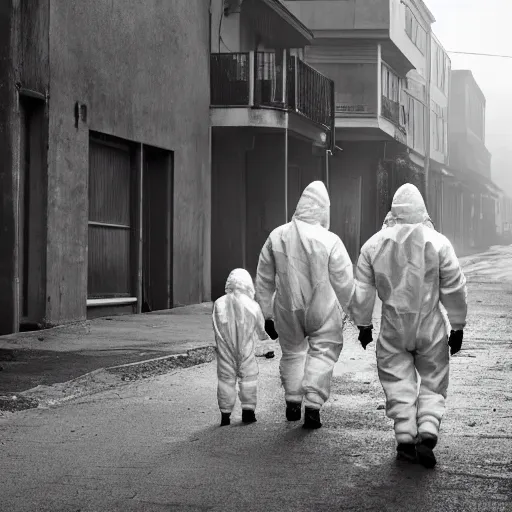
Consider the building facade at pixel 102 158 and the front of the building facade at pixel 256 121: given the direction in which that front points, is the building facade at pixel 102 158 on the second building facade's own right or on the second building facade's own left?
on the second building facade's own right

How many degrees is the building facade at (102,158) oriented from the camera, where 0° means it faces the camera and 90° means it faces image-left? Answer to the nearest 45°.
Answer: approximately 315°

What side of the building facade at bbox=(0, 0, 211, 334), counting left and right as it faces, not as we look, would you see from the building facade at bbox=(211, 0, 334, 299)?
left

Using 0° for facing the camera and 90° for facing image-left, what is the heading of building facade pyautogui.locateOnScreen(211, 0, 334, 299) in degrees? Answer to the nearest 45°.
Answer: approximately 315°

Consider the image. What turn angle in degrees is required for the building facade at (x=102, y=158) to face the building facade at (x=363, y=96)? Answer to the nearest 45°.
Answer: approximately 90° to its left
